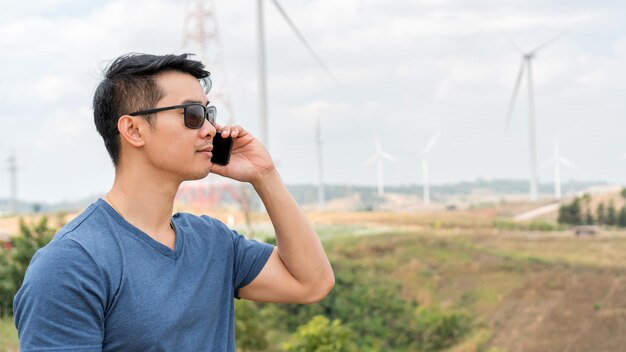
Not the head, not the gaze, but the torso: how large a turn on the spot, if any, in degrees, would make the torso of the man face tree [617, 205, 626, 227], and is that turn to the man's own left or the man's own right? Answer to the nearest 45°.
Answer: approximately 90° to the man's own left

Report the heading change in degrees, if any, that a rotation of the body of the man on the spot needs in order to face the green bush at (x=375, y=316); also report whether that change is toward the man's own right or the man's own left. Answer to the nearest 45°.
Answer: approximately 135° to the man's own left

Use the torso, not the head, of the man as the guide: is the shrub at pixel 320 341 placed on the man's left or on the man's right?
on the man's left

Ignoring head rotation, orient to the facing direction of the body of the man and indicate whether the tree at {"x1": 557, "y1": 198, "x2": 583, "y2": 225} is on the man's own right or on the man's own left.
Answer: on the man's own left

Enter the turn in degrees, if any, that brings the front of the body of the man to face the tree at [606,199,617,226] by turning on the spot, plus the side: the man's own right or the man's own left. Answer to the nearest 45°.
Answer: approximately 90° to the man's own left

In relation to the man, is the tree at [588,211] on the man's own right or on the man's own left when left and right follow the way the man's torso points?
on the man's own left

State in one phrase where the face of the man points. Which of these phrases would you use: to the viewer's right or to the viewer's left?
to the viewer's right

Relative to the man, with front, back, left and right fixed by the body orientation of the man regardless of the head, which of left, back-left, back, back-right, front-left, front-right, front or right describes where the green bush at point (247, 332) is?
back-left

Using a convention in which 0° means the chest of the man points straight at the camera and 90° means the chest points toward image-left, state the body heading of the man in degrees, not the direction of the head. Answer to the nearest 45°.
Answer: approximately 315°
